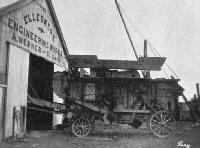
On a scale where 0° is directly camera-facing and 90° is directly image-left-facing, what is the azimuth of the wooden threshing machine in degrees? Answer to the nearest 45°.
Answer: approximately 90°
